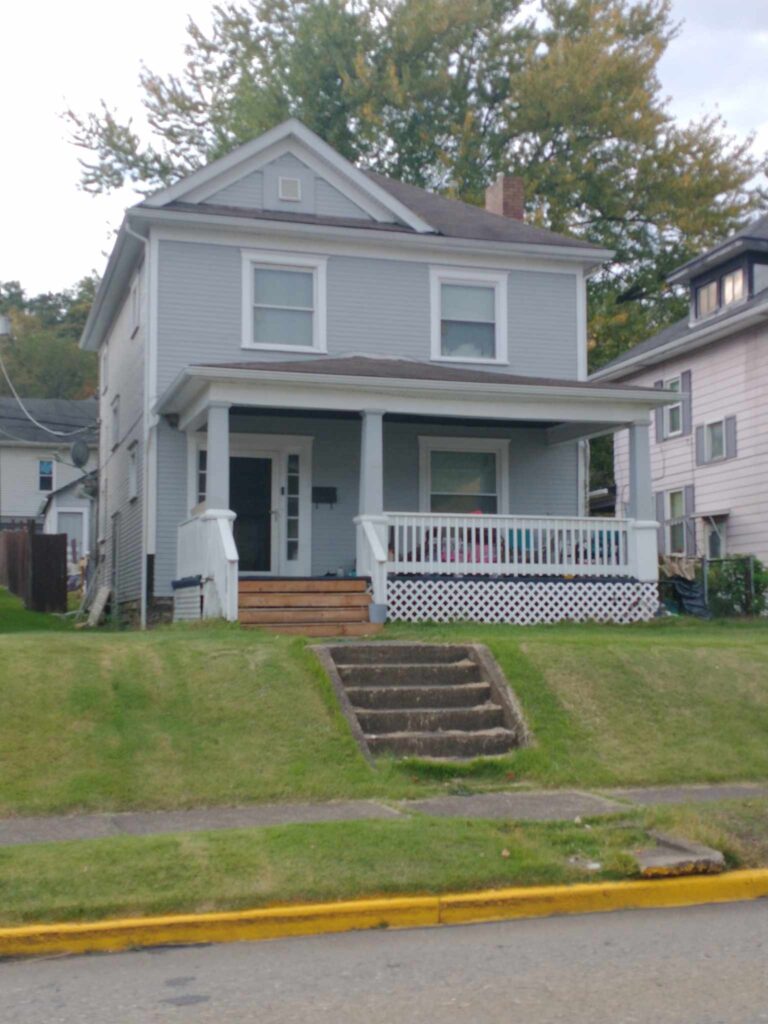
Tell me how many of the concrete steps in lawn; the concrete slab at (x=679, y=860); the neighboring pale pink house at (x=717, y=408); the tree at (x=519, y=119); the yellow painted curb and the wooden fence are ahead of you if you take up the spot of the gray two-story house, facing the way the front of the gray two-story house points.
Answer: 3

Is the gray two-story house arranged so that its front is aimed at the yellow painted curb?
yes

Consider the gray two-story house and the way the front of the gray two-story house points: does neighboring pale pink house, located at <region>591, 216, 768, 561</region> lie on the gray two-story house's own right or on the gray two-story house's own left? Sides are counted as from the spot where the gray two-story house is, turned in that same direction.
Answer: on the gray two-story house's own left

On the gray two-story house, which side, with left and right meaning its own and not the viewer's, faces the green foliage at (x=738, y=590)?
left

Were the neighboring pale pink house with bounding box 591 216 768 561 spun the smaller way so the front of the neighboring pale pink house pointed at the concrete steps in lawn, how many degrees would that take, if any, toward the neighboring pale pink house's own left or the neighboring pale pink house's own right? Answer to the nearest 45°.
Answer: approximately 45° to the neighboring pale pink house's own right

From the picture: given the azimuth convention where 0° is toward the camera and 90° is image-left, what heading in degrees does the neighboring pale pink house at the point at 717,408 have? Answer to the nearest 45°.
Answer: approximately 315°

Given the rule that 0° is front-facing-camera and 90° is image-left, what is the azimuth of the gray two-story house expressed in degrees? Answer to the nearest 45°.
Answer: approximately 0°

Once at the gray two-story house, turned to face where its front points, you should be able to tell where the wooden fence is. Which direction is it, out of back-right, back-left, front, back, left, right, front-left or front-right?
back-right

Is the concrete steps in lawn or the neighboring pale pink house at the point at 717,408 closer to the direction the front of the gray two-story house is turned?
the concrete steps in lawn
